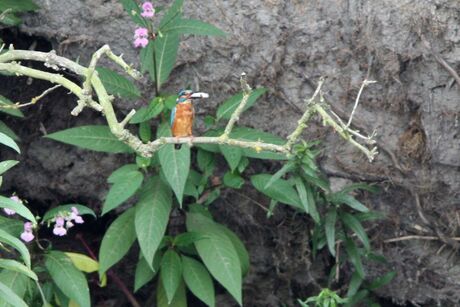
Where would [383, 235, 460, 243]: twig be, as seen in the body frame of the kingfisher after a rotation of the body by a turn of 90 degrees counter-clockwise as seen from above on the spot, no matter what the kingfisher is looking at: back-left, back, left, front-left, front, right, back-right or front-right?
front-right

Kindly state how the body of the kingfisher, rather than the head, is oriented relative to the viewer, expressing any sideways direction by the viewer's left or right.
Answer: facing the viewer and to the right of the viewer
